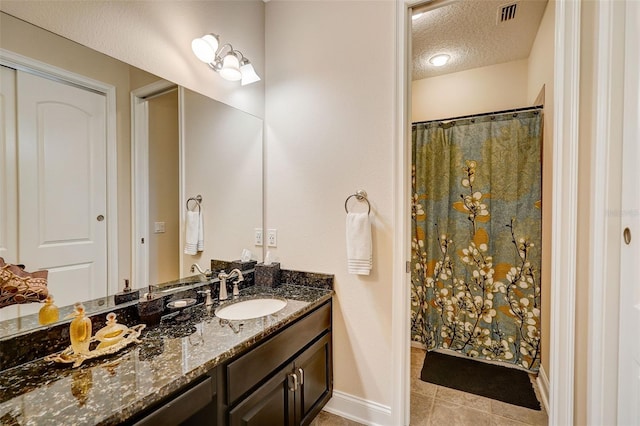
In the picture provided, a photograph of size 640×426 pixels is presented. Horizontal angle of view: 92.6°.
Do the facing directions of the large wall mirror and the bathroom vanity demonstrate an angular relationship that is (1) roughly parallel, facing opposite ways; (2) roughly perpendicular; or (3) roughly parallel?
roughly parallel

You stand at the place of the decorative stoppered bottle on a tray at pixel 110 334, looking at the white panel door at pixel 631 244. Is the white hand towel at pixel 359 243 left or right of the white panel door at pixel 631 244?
left

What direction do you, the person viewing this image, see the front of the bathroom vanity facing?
facing the viewer and to the right of the viewer

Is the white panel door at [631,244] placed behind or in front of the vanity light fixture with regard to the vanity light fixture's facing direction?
in front

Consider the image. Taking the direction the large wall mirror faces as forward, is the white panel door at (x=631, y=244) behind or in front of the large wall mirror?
in front

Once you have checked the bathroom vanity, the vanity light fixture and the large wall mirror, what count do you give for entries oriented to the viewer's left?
0

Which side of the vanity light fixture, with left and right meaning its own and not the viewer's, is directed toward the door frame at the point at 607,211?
front

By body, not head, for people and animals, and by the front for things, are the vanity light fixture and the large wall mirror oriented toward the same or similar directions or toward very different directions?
same or similar directions

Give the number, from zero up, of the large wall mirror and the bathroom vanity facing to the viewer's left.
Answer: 0

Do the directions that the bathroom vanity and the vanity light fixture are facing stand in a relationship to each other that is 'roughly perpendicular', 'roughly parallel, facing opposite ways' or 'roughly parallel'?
roughly parallel

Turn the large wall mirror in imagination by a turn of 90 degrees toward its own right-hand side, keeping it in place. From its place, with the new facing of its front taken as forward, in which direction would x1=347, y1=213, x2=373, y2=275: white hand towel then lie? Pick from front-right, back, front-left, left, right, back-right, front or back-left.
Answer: back-left

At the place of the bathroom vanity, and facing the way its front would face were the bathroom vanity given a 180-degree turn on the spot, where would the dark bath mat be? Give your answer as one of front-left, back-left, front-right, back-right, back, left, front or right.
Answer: back-right
